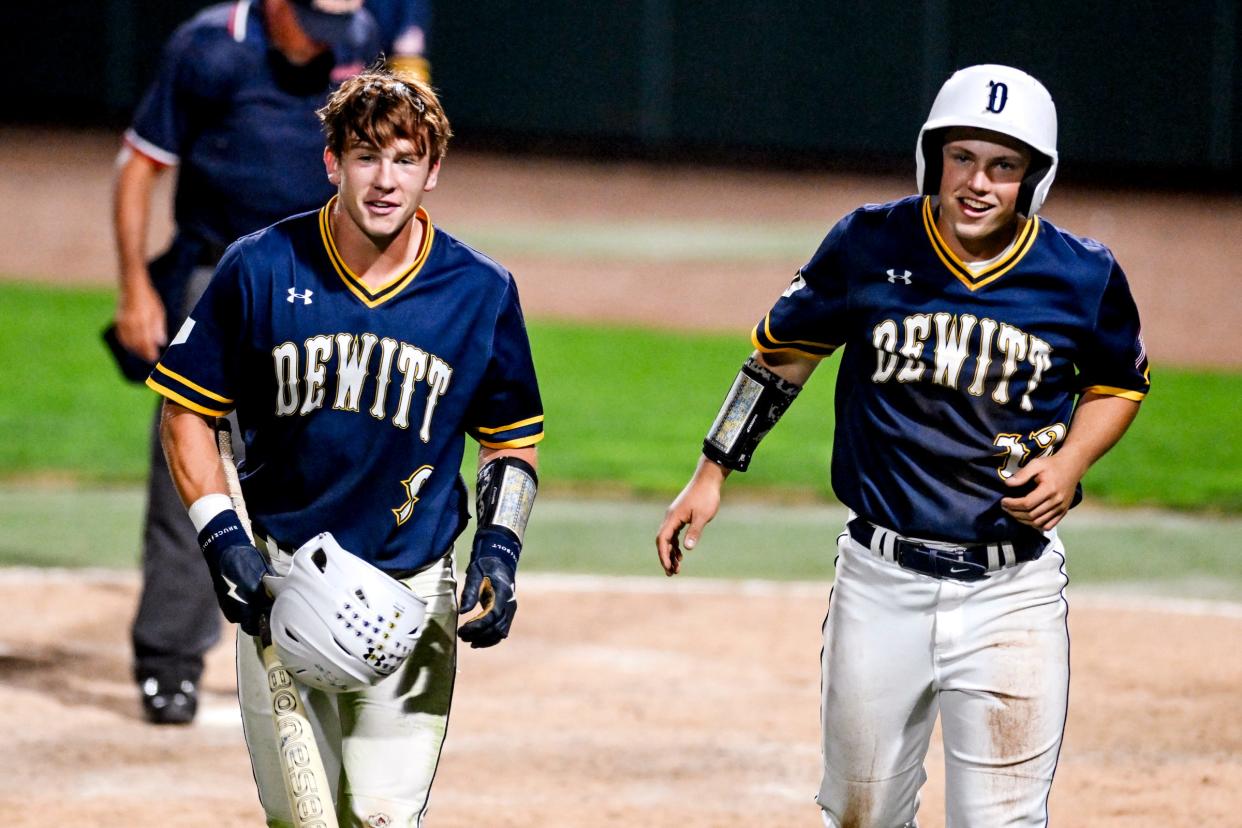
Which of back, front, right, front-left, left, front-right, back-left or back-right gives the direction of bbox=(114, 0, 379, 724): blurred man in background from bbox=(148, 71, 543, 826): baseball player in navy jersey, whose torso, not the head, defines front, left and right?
back

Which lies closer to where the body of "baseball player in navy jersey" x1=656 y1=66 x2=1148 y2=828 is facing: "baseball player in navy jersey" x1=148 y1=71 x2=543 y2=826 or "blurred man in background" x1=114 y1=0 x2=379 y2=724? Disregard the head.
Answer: the baseball player in navy jersey

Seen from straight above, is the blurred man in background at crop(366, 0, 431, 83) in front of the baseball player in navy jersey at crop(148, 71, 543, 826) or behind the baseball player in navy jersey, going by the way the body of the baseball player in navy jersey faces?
behind

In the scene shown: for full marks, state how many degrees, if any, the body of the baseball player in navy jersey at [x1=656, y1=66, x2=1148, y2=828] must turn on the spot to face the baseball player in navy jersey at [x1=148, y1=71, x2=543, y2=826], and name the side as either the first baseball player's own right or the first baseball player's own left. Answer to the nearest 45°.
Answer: approximately 90° to the first baseball player's own right

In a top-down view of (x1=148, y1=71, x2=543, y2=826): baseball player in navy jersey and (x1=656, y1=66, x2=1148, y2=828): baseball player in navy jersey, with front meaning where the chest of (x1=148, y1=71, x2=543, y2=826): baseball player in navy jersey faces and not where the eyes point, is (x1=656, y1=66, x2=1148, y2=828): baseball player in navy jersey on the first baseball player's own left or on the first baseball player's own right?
on the first baseball player's own left

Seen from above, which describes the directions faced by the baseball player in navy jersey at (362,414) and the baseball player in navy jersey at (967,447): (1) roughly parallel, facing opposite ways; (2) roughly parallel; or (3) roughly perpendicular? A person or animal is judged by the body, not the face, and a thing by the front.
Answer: roughly parallel

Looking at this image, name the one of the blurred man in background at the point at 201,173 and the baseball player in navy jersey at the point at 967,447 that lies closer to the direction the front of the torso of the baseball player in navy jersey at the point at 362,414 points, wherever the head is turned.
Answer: the baseball player in navy jersey

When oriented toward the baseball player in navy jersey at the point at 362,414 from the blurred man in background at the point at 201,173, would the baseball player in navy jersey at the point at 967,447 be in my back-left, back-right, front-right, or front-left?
front-left

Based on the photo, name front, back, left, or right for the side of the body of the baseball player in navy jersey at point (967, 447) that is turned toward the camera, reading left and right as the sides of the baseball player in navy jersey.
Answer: front

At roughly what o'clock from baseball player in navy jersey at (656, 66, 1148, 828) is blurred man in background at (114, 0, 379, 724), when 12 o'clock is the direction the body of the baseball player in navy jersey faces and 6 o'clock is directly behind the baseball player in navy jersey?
The blurred man in background is roughly at 4 o'clock from the baseball player in navy jersey.

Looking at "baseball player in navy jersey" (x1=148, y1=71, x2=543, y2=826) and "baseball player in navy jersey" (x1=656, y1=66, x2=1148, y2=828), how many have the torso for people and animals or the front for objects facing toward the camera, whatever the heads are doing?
2

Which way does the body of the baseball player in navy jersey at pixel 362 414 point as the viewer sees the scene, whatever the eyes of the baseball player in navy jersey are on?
toward the camera
